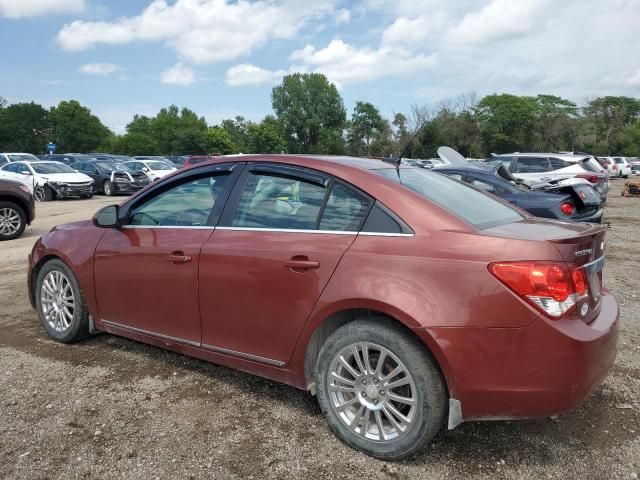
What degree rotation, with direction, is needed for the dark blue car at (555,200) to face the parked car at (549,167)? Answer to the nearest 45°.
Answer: approximately 45° to its right

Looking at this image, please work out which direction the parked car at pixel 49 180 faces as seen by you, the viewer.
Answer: facing the viewer and to the right of the viewer

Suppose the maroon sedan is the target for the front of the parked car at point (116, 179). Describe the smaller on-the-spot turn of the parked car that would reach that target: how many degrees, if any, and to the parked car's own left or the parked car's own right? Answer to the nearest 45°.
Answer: approximately 45° to the parked car's own right

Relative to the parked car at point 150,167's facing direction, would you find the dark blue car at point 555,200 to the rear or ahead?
ahead

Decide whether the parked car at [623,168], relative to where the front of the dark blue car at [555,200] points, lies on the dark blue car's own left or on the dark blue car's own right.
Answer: on the dark blue car's own right

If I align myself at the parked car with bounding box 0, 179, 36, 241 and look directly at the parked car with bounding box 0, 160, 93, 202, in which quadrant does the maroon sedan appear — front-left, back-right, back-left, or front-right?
back-right

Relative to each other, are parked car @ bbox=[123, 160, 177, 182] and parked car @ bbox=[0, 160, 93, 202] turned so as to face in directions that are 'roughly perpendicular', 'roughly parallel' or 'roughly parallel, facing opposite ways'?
roughly parallel

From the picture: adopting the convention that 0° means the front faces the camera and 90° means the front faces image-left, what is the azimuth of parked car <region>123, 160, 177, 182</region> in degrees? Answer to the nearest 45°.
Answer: approximately 315°

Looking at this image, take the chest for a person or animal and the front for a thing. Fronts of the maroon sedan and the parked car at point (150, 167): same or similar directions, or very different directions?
very different directions

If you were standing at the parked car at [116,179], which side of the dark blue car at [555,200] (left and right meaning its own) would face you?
front

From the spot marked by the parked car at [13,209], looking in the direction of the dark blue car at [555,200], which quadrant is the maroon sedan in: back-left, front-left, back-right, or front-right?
front-right

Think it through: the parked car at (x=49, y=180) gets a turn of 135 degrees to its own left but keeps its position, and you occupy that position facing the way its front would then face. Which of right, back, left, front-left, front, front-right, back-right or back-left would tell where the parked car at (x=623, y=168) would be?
right

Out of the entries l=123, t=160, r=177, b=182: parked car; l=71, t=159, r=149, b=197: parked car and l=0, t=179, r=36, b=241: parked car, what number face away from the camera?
0

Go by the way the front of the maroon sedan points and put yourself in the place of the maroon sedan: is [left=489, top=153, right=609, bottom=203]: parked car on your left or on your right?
on your right

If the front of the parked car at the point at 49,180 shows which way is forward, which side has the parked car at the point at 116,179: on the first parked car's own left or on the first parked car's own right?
on the first parked car's own left

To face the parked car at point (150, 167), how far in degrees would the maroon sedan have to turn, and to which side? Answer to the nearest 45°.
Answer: approximately 45° to its right

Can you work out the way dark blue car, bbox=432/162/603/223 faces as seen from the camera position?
facing away from the viewer and to the left of the viewer
